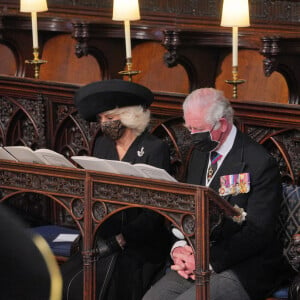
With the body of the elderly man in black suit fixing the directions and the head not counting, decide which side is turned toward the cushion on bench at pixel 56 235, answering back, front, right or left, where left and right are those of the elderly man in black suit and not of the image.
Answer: right

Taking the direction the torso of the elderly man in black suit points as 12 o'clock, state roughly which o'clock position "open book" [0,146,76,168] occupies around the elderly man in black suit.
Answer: The open book is roughly at 2 o'clock from the elderly man in black suit.

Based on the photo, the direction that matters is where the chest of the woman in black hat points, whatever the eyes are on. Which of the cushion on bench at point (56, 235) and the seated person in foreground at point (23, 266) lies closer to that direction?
the seated person in foreground

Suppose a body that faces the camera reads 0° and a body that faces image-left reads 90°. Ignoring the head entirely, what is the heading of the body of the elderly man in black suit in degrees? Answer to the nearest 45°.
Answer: approximately 45°
